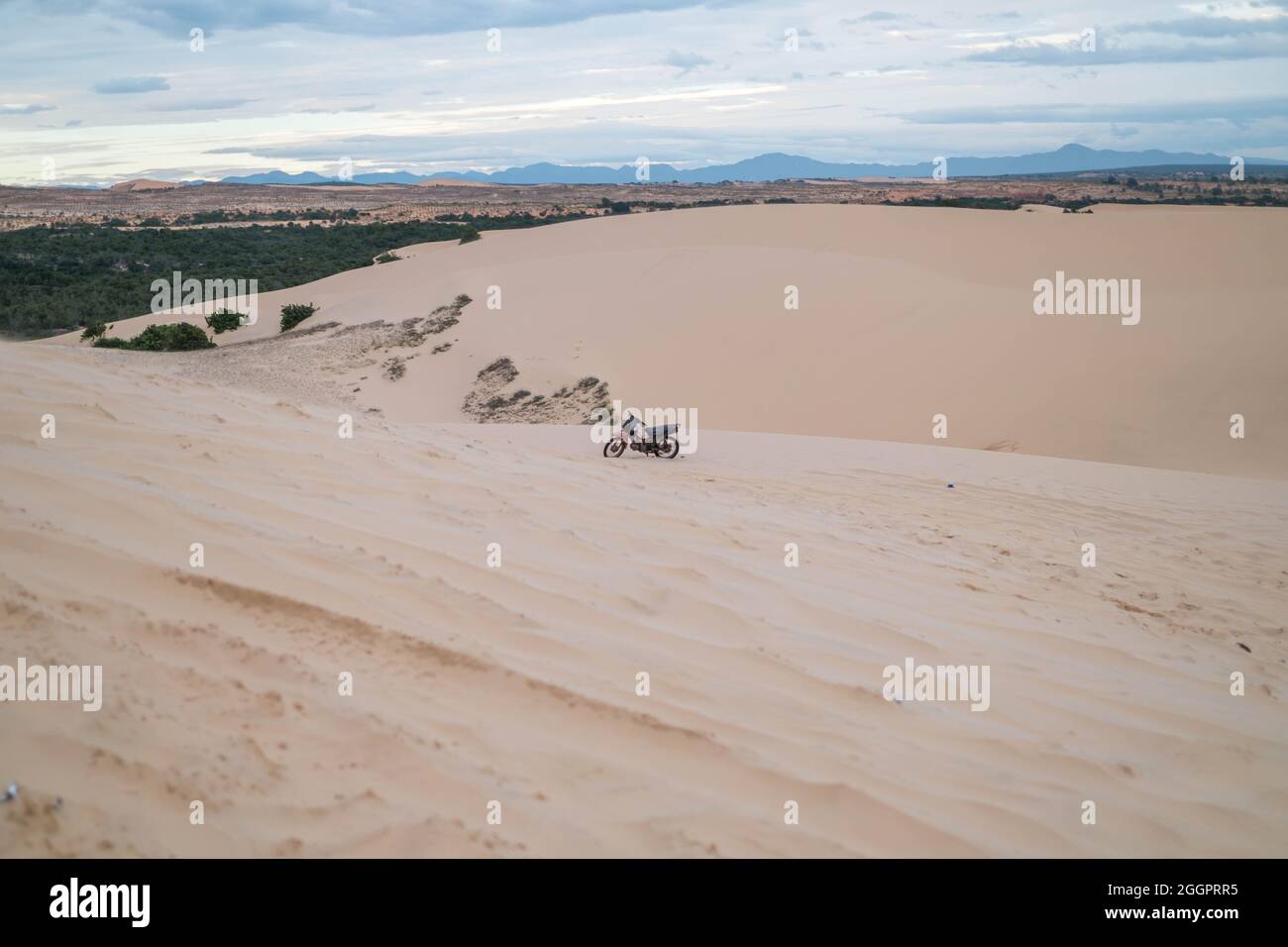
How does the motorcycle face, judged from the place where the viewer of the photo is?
facing to the left of the viewer

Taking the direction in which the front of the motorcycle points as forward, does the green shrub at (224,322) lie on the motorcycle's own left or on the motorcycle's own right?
on the motorcycle's own right

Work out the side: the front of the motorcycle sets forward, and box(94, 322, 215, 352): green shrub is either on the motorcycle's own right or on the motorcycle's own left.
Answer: on the motorcycle's own right

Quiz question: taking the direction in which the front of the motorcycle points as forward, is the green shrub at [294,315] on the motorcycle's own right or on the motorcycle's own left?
on the motorcycle's own right
